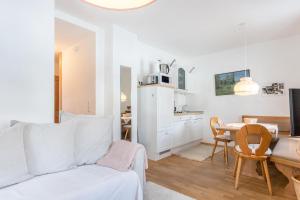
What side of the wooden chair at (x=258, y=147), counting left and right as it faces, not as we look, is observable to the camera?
back

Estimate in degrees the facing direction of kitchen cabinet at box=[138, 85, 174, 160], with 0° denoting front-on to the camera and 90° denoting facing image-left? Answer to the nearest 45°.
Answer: approximately 315°

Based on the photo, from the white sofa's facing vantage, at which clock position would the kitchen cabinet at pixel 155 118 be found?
The kitchen cabinet is roughly at 9 o'clock from the white sofa.

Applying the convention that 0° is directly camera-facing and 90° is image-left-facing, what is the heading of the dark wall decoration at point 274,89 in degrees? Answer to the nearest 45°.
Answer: approximately 0°

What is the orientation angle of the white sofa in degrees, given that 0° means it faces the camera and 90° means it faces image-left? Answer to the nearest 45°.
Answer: approximately 315°

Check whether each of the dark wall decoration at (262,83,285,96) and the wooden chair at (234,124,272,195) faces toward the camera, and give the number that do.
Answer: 1

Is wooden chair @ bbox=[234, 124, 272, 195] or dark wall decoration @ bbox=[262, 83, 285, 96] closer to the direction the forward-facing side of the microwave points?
the wooden chair

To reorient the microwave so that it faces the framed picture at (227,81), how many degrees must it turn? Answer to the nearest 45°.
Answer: approximately 90° to its left

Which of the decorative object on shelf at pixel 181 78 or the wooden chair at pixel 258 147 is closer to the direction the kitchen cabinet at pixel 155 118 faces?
the wooden chair

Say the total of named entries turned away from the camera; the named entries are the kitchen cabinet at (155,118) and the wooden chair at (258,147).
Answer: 1
